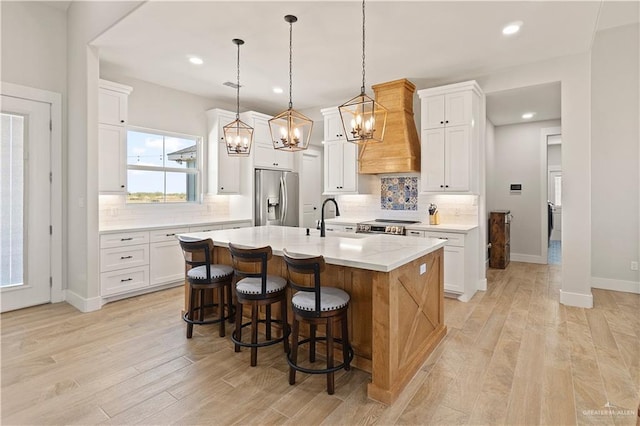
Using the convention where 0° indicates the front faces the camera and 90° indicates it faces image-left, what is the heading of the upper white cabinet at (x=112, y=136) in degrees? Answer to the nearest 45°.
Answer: approximately 315°

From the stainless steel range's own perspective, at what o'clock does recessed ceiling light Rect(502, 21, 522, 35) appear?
The recessed ceiling light is roughly at 9 o'clock from the stainless steel range.

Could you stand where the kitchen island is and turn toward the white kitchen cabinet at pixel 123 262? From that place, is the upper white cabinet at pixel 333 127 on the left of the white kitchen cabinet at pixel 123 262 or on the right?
right

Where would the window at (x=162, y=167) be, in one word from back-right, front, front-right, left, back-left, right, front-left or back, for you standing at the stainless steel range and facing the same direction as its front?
front-right

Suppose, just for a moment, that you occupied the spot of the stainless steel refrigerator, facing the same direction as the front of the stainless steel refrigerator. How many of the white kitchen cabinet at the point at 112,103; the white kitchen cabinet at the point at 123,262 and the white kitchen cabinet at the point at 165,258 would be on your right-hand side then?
3

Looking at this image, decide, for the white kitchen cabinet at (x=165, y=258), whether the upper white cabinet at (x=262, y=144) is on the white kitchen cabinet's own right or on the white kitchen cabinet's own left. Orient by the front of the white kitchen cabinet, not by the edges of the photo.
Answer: on the white kitchen cabinet's own left

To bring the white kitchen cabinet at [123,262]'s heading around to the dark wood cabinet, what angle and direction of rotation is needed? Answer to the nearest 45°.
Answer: approximately 45° to its left

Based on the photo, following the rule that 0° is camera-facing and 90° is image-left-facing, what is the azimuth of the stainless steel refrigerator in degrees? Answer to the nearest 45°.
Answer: approximately 315°

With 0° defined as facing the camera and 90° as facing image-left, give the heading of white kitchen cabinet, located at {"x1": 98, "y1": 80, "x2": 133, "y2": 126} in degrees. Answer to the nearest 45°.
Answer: approximately 315°
